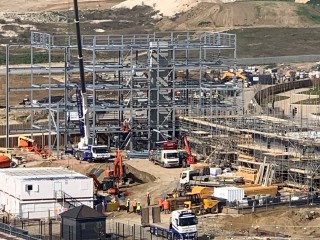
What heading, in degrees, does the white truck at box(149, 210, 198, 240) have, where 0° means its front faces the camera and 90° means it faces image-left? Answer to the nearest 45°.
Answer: approximately 315°

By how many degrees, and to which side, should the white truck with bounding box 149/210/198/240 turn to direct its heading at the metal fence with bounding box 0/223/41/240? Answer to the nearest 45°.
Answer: approximately 135° to its right
